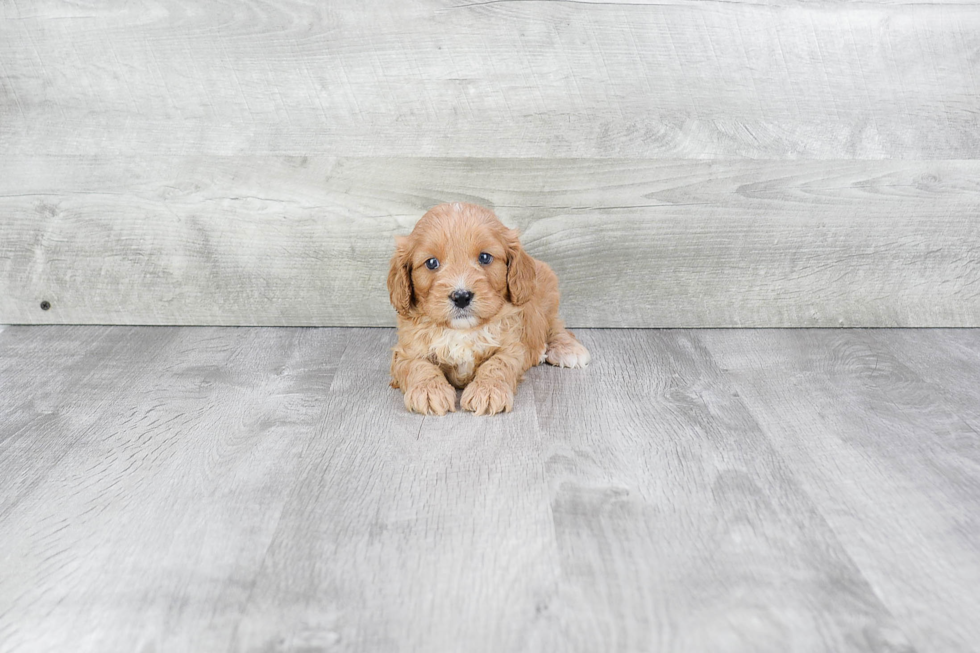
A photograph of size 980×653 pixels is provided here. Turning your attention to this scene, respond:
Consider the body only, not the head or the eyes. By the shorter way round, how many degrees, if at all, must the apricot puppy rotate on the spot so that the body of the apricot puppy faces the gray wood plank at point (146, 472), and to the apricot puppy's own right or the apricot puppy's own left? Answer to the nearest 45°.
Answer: approximately 45° to the apricot puppy's own right

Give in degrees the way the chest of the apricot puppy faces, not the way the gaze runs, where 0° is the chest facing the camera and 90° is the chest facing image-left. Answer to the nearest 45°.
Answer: approximately 0°

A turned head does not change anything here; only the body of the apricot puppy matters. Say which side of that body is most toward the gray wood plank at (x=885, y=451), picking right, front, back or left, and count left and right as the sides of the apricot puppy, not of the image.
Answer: left

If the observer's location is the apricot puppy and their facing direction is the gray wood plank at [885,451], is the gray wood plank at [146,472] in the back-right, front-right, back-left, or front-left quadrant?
back-right
